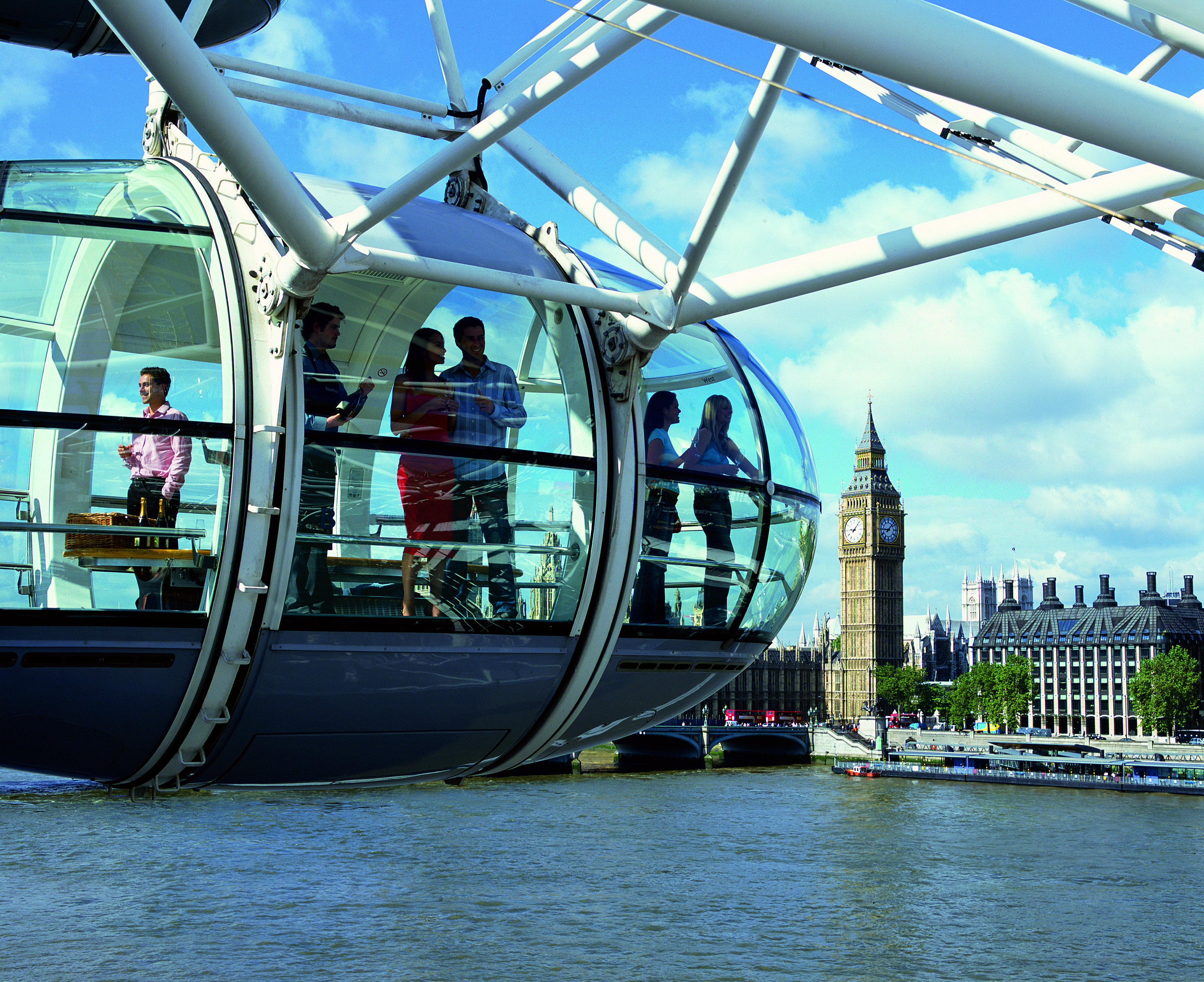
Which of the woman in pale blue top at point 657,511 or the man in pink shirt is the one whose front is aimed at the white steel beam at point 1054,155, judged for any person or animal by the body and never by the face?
the woman in pale blue top

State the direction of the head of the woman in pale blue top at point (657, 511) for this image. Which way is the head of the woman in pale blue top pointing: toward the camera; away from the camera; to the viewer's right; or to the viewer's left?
to the viewer's right

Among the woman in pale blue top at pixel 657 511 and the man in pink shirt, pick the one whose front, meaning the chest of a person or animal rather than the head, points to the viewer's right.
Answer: the woman in pale blue top

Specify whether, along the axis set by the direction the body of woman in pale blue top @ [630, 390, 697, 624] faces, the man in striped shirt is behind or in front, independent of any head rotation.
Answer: behind

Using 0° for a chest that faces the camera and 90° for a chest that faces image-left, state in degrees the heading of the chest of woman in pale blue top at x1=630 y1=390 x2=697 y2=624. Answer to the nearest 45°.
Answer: approximately 270°

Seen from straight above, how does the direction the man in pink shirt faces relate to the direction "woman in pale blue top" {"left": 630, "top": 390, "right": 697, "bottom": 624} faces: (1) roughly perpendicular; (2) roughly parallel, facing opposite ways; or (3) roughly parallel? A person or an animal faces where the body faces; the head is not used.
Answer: roughly perpendicular

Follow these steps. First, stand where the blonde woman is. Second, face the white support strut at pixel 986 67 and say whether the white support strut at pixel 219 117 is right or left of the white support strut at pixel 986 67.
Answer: right

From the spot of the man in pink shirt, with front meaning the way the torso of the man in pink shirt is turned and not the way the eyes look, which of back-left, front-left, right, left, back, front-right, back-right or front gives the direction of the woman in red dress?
back-left

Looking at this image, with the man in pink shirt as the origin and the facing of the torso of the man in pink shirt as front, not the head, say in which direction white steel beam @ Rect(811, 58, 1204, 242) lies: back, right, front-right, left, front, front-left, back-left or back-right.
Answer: back-left

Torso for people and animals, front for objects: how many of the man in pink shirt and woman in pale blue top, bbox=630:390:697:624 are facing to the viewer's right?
1
